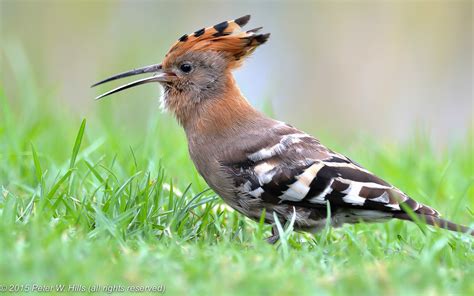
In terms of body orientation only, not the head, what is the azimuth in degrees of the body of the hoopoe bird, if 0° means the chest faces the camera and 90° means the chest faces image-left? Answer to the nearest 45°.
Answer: approximately 90°
